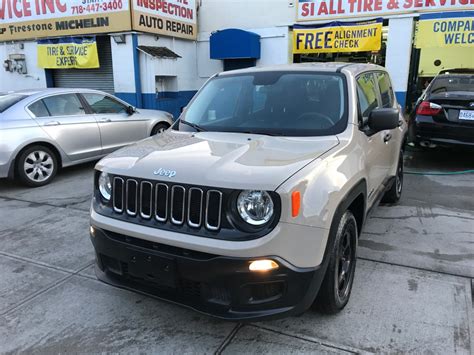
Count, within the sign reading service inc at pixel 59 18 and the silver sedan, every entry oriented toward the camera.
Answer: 1

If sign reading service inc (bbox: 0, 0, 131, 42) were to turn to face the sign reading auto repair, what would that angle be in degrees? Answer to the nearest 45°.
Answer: approximately 45° to its left

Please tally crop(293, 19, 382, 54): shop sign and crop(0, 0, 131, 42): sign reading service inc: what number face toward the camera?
2

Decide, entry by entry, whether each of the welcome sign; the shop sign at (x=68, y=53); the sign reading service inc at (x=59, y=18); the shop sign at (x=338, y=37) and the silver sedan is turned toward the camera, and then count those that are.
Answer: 4

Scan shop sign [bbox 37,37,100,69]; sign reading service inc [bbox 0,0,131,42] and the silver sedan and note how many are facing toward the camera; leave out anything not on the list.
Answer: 2

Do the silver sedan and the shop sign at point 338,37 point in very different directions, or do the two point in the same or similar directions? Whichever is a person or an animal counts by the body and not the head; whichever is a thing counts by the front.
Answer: very different directions

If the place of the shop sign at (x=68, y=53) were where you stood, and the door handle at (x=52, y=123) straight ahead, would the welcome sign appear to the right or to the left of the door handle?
left

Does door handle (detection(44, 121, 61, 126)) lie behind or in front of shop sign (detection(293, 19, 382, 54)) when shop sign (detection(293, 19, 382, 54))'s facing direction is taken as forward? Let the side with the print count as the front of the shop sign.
in front

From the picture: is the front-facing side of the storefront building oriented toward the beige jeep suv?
yes

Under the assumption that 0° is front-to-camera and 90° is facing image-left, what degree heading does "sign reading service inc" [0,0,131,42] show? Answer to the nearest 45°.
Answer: approximately 0°

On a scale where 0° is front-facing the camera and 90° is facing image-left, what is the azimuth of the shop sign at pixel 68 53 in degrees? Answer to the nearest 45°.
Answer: approximately 0°
